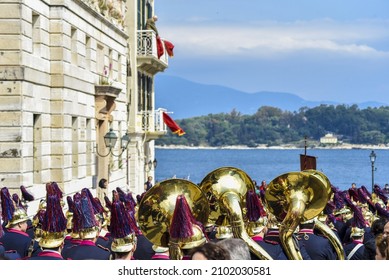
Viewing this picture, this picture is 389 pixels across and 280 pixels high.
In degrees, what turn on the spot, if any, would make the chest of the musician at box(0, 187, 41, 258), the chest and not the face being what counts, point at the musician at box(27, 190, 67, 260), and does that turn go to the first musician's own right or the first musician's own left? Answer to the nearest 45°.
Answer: approximately 135° to the first musician's own right

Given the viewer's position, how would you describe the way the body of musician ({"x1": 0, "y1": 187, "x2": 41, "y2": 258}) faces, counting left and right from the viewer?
facing away from the viewer and to the right of the viewer

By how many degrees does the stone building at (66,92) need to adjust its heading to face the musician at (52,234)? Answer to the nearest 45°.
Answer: approximately 45° to its right

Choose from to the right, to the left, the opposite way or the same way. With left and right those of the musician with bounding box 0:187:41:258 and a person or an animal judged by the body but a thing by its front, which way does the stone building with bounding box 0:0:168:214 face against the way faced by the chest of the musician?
to the right

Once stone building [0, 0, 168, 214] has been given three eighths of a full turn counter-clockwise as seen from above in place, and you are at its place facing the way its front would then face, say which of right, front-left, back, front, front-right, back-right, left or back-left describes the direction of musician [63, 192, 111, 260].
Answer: back

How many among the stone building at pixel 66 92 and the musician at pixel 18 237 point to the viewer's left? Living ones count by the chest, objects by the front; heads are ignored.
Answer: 0

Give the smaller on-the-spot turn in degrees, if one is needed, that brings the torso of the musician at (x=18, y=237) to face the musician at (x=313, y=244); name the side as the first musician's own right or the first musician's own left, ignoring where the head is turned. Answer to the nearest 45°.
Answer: approximately 90° to the first musician's own right

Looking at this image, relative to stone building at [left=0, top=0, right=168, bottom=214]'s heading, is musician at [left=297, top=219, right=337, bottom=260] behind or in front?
in front
